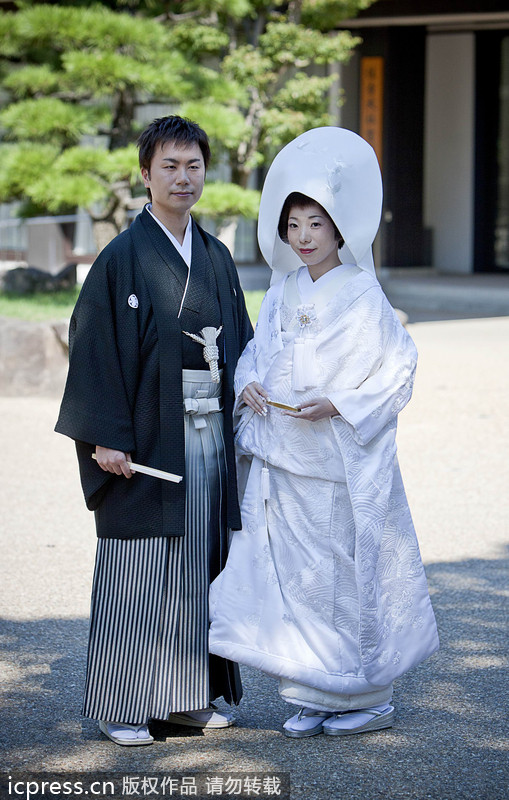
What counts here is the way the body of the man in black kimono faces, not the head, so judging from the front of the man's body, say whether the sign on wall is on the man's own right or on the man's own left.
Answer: on the man's own left

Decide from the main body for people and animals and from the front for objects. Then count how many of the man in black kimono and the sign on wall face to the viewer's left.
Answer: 0

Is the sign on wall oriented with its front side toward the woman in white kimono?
yes

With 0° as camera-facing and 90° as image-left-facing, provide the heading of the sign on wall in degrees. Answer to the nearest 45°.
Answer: approximately 0°

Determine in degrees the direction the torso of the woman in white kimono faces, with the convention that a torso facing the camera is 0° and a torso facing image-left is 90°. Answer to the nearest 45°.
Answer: approximately 45°

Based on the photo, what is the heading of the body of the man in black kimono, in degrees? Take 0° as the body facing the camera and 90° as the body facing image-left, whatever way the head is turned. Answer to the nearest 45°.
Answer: approximately 315°

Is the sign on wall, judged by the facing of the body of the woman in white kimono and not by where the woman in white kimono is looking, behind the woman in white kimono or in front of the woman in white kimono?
behind
